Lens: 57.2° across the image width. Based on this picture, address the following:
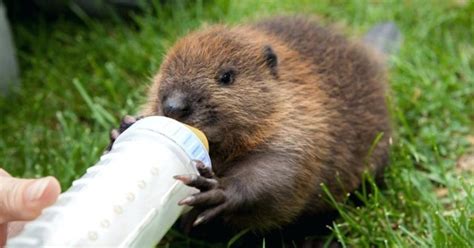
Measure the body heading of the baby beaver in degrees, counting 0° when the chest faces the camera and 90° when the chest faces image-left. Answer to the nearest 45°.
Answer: approximately 45°

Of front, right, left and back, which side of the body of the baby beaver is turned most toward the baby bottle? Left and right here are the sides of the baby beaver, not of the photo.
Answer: front

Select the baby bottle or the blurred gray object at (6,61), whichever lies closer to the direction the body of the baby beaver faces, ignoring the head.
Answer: the baby bottle

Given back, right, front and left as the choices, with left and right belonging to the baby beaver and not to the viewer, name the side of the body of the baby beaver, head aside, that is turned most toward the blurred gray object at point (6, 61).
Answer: right
